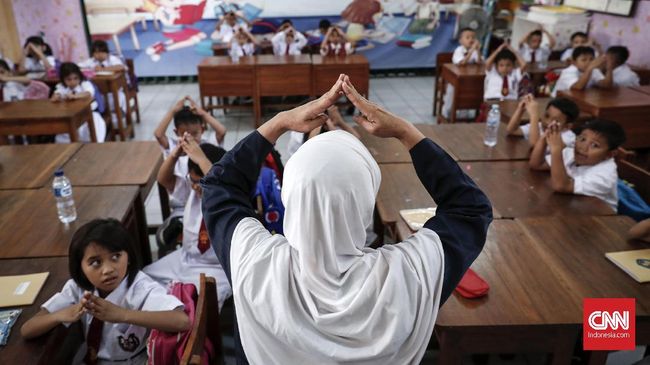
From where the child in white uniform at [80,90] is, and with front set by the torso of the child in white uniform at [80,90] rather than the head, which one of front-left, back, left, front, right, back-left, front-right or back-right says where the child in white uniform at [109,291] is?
front

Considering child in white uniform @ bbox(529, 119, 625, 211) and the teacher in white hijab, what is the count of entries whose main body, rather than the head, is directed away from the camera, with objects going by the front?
1

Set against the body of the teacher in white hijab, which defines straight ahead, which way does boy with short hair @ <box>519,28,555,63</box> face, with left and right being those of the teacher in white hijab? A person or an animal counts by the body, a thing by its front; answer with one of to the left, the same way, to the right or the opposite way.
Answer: the opposite way

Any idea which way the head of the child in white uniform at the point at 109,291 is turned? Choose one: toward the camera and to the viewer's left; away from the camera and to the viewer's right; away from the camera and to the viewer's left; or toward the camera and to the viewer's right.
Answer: toward the camera and to the viewer's right

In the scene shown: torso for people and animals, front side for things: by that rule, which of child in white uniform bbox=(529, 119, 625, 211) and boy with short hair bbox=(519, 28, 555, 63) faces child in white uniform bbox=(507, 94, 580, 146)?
the boy with short hair

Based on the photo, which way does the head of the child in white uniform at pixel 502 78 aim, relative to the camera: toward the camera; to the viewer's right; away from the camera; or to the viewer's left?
toward the camera

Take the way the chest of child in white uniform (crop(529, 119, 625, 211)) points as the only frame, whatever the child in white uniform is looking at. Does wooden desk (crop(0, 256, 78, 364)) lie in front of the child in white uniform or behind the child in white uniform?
in front

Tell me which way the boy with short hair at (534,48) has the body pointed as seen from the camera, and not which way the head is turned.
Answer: toward the camera

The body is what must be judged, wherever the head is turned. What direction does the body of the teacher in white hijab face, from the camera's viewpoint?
away from the camera

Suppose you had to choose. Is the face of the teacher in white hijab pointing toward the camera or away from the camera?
away from the camera

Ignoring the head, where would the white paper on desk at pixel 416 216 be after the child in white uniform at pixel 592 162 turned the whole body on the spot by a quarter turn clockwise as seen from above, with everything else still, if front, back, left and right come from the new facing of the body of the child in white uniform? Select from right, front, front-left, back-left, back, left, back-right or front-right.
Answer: left

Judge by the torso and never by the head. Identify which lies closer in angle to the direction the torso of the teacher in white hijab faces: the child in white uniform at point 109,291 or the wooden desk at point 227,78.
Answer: the wooden desk

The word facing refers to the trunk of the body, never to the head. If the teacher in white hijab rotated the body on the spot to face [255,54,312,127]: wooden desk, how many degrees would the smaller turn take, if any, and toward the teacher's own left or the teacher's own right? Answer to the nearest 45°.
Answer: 0° — they already face it

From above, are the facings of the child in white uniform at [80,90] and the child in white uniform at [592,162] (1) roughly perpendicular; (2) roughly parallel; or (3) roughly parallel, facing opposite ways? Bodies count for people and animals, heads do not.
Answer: roughly perpendicular

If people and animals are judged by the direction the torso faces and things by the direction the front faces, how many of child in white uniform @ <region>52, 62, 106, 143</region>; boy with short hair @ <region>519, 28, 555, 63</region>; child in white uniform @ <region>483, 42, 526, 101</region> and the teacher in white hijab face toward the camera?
3

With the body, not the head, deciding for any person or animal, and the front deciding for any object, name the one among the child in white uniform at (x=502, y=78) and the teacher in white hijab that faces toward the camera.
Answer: the child in white uniform

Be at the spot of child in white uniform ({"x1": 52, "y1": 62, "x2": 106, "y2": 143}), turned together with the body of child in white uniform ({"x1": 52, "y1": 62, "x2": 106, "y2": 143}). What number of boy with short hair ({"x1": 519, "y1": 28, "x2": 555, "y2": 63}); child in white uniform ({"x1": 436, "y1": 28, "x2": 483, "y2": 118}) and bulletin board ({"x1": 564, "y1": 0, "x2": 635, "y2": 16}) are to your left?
3

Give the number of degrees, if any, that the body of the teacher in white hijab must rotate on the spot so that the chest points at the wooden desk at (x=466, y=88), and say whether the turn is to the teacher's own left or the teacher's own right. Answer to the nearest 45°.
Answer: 0° — they already face it
